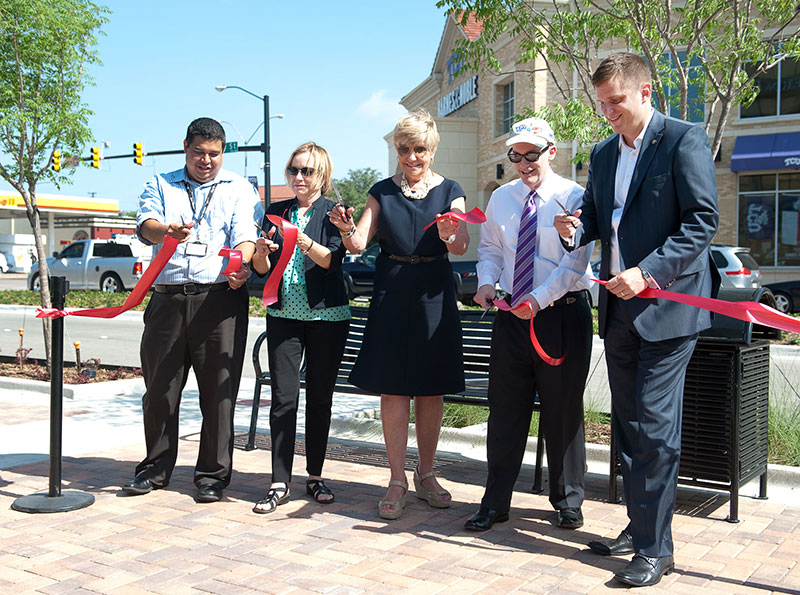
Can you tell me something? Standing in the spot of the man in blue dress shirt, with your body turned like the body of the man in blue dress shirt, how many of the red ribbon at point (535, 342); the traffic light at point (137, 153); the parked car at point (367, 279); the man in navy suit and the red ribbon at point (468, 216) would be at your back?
2

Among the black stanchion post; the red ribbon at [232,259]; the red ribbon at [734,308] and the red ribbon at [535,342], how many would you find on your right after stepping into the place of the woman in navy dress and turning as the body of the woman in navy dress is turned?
2

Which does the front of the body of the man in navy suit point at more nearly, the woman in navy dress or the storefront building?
the woman in navy dress

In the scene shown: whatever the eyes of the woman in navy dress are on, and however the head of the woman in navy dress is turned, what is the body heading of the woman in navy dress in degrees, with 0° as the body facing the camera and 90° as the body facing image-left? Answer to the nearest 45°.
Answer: approximately 0°
